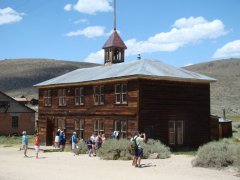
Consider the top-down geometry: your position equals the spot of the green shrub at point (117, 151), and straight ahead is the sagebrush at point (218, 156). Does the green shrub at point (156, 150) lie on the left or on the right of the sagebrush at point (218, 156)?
left

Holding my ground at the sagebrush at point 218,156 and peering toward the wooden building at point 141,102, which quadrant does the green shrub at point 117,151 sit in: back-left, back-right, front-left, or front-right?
front-left

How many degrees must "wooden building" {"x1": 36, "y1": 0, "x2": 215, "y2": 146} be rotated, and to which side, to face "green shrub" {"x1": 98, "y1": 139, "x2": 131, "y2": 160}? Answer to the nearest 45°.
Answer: approximately 45° to its left

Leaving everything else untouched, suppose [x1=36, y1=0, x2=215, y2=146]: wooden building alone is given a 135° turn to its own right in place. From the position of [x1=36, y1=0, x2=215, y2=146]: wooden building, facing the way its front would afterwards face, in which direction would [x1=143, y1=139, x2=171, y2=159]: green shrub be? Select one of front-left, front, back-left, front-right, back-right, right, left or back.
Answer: back

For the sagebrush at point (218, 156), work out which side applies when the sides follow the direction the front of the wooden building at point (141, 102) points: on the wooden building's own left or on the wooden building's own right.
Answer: on the wooden building's own left

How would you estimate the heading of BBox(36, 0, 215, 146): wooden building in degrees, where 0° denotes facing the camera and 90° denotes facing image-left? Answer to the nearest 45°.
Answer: approximately 45°
